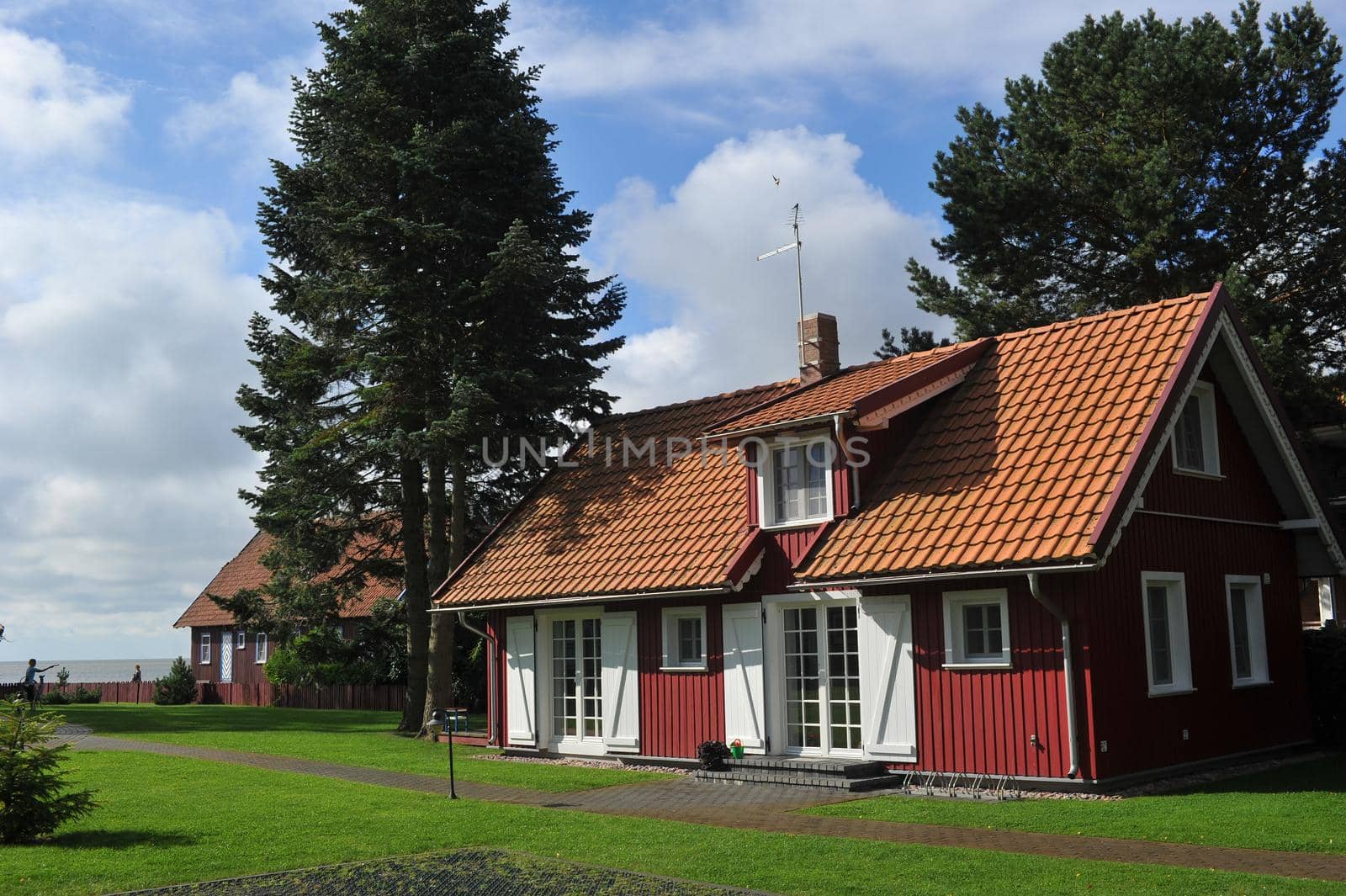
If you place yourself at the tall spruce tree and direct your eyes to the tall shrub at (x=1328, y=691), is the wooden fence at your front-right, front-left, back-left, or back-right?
back-left

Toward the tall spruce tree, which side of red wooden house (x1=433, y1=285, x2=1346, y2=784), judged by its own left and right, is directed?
right

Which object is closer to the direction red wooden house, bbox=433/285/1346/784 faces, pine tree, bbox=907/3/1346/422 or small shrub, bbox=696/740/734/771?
the small shrub

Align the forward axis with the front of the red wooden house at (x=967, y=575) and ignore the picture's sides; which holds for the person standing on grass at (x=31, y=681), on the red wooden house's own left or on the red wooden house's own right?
on the red wooden house's own right

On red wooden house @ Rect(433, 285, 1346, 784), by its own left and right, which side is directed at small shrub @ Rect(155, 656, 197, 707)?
right

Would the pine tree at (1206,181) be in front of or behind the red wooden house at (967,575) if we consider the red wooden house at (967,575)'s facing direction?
behind
